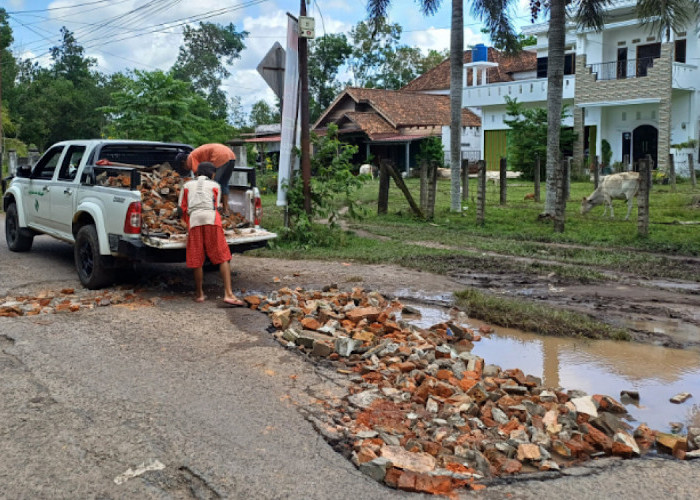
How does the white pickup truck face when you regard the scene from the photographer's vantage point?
facing away from the viewer and to the left of the viewer

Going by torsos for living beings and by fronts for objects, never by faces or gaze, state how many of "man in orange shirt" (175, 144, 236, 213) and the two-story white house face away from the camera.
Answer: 0

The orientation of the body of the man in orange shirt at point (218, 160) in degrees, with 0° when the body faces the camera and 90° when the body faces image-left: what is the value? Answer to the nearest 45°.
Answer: approximately 90°

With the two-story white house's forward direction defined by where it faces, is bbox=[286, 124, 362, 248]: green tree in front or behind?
in front

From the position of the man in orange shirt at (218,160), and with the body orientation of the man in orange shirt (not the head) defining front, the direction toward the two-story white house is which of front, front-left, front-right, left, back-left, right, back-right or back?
back-right

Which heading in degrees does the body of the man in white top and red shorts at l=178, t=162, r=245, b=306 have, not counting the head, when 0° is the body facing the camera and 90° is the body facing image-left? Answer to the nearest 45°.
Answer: approximately 180°

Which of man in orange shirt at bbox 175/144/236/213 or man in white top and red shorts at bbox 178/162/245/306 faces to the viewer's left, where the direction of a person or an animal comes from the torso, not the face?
man in orange shirt at bbox 175/144/236/213

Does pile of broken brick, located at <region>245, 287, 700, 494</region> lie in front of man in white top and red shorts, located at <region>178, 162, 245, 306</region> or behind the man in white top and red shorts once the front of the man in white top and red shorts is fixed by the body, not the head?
behind

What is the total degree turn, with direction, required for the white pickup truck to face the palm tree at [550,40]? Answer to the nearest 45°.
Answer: approximately 90° to its right

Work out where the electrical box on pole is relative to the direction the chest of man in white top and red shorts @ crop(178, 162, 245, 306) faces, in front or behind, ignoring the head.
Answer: in front

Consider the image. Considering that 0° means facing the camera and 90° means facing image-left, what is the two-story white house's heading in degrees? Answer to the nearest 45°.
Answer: approximately 45°

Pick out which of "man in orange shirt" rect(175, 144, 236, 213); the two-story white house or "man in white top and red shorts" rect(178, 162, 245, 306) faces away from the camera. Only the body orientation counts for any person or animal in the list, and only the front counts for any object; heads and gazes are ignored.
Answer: "man in white top and red shorts" rect(178, 162, 245, 306)

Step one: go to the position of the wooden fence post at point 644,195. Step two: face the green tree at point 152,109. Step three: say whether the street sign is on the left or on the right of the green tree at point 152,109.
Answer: left

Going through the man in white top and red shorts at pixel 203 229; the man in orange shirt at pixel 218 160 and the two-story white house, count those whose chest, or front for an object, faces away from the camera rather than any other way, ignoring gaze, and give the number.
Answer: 1

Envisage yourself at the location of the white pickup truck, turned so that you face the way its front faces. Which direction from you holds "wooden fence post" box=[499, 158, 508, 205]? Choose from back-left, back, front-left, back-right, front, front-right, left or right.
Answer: right

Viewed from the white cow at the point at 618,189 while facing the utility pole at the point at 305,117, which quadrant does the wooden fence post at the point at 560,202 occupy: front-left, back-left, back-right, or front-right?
front-left
